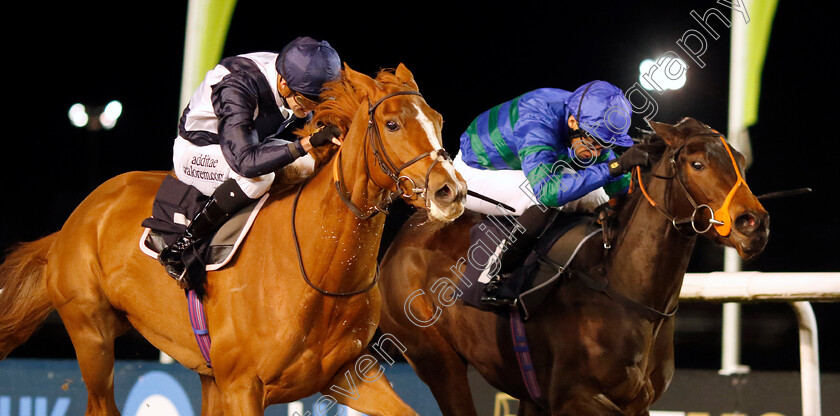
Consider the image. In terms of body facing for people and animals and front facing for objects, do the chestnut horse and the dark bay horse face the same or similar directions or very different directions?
same or similar directions

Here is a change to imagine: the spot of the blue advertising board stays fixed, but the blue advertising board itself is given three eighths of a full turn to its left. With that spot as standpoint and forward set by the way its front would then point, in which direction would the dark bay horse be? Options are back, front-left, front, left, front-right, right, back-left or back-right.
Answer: right

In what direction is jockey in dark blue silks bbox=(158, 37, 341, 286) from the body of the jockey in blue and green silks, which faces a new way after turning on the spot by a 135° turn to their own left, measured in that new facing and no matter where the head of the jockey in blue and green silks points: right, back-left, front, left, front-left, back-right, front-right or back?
back-left

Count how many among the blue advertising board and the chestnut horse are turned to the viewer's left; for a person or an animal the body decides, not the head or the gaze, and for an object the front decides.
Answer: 0

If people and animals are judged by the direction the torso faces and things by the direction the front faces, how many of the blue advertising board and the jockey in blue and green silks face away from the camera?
0

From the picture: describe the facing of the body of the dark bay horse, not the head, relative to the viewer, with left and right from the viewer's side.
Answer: facing the viewer and to the right of the viewer

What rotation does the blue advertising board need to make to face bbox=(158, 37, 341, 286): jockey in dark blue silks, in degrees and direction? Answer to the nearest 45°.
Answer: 0° — it already faces them

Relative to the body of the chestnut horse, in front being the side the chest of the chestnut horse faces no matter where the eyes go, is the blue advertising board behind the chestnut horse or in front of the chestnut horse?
behind

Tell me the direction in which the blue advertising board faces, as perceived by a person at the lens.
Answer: facing the viewer

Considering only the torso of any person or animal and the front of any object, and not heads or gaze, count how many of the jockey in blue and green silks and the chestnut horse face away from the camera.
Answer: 0

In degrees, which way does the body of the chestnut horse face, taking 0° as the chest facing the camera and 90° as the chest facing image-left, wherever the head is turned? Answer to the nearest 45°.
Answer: approximately 315°

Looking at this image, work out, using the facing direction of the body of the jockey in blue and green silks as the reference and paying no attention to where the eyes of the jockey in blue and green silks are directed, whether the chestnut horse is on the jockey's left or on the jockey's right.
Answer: on the jockey's right

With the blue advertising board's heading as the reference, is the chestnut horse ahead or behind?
ahead

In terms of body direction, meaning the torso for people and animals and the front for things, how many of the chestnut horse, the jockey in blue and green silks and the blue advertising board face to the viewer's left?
0
